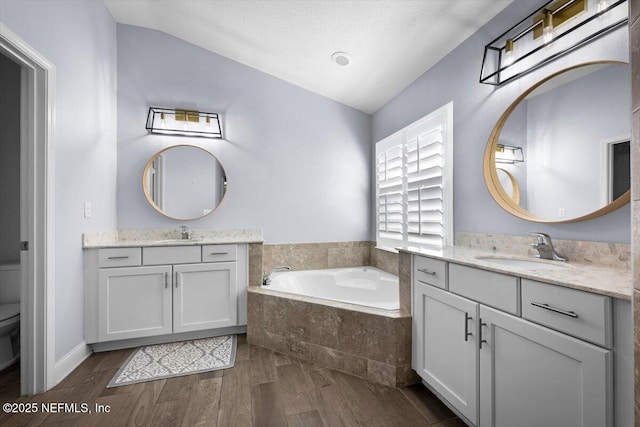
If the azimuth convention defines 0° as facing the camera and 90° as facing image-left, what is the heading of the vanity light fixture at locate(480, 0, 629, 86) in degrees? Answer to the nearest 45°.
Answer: approximately 45°

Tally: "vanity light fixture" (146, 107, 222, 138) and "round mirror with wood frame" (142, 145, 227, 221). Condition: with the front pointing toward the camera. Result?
2

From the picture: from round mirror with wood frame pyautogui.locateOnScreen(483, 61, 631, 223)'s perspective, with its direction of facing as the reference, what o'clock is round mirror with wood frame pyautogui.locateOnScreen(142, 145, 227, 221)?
round mirror with wood frame pyautogui.locateOnScreen(142, 145, 227, 221) is roughly at 1 o'clock from round mirror with wood frame pyautogui.locateOnScreen(483, 61, 631, 223).

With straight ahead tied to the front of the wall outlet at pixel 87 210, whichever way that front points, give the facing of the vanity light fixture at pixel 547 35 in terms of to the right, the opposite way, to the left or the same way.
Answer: the opposite way

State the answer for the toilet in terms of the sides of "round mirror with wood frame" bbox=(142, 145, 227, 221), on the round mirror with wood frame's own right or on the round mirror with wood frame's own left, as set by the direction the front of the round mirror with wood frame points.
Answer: on the round mirror with wood frame's own right
